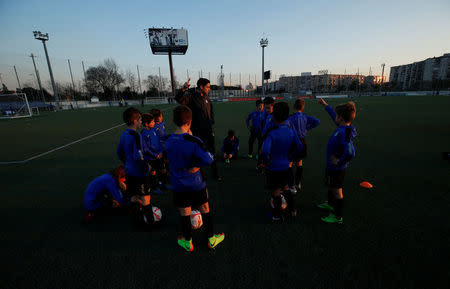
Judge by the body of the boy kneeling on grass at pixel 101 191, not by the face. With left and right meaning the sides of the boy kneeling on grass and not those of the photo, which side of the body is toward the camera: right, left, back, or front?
right

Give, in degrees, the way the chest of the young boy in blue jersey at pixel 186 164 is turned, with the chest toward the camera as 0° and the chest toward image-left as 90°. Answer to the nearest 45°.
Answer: approximately 225°

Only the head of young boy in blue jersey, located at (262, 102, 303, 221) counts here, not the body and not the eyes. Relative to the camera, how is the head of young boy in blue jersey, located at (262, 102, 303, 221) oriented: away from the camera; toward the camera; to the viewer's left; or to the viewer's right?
away from the camera

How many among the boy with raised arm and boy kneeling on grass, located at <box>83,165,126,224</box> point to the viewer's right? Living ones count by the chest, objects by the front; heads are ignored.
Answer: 1

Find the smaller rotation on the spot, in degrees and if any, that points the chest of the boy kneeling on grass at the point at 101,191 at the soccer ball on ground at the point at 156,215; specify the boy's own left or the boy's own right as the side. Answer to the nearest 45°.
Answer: approximately 45° to the boy's own right
